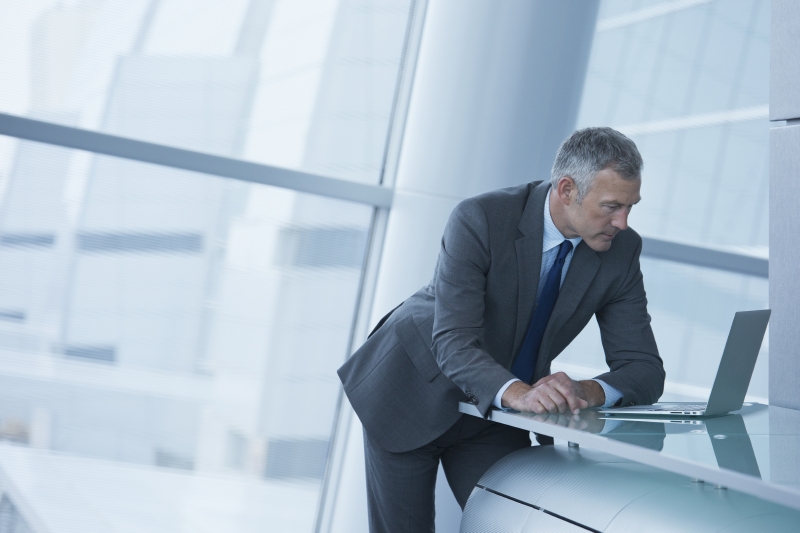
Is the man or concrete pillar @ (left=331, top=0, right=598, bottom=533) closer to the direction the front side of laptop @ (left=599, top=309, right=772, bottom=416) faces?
the man

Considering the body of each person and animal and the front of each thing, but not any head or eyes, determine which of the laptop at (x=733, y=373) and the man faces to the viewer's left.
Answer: the laptop

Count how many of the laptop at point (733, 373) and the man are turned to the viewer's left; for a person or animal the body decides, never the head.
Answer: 1

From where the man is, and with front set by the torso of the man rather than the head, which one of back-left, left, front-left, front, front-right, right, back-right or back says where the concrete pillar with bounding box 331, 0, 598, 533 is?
back-left

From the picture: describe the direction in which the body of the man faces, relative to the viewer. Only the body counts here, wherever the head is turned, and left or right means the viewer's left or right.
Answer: facing the viewer and to the right of the viewer

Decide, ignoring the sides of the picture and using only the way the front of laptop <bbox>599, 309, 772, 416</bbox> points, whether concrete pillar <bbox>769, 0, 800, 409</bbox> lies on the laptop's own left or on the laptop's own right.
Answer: on the laptop's own right

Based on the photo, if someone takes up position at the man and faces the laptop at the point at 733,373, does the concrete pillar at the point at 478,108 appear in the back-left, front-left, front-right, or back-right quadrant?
back-left

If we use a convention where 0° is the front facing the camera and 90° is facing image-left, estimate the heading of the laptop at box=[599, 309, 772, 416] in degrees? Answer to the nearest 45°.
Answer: approximately 90°

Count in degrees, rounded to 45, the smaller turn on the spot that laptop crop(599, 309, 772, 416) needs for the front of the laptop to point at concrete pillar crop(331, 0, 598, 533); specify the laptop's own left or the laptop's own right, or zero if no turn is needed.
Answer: approximately 45° to the laptop's own right
